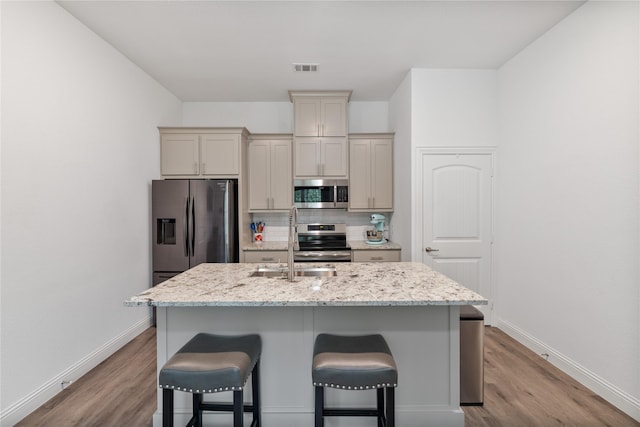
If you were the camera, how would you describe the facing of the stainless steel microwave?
facing the viewer

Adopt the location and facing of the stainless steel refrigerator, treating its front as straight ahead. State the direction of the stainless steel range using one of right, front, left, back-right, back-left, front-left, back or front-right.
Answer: left

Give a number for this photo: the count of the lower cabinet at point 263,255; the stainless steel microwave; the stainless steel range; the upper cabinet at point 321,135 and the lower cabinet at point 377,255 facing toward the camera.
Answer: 5

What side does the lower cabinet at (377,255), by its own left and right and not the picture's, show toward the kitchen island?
front

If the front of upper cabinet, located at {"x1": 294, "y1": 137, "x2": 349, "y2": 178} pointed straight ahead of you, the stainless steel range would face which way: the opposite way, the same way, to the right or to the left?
the same way

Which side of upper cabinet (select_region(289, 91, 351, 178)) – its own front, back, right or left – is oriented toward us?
front

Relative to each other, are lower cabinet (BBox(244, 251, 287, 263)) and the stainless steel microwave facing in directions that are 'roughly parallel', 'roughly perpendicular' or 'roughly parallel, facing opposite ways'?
roughly parallel

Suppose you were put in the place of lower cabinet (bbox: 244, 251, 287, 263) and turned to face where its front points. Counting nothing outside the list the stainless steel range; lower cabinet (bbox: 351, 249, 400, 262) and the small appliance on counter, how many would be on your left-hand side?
3

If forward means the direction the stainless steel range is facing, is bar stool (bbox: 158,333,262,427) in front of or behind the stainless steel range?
in front

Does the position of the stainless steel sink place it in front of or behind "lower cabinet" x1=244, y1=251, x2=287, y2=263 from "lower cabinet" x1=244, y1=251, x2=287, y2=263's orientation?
in front

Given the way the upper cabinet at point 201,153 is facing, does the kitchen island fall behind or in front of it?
in front

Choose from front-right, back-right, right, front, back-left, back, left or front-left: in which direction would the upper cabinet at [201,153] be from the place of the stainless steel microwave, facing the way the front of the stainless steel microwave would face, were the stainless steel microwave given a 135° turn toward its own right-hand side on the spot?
front-left

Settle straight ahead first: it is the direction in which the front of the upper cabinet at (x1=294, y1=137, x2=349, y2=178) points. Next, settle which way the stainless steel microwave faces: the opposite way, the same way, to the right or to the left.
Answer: the same way

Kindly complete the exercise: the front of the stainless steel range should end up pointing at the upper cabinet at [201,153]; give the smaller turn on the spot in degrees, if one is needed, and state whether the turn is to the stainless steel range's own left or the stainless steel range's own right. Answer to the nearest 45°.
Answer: approximately 90° to the stainless steel range's own right

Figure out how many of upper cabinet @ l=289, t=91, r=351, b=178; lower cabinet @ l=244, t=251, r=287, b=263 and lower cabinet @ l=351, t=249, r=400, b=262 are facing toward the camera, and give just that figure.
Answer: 3

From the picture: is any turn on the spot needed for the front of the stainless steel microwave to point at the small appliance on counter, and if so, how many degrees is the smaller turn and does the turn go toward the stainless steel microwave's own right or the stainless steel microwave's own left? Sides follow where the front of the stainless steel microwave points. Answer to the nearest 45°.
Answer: approximately 90° to the stainless steel microwave's own left
